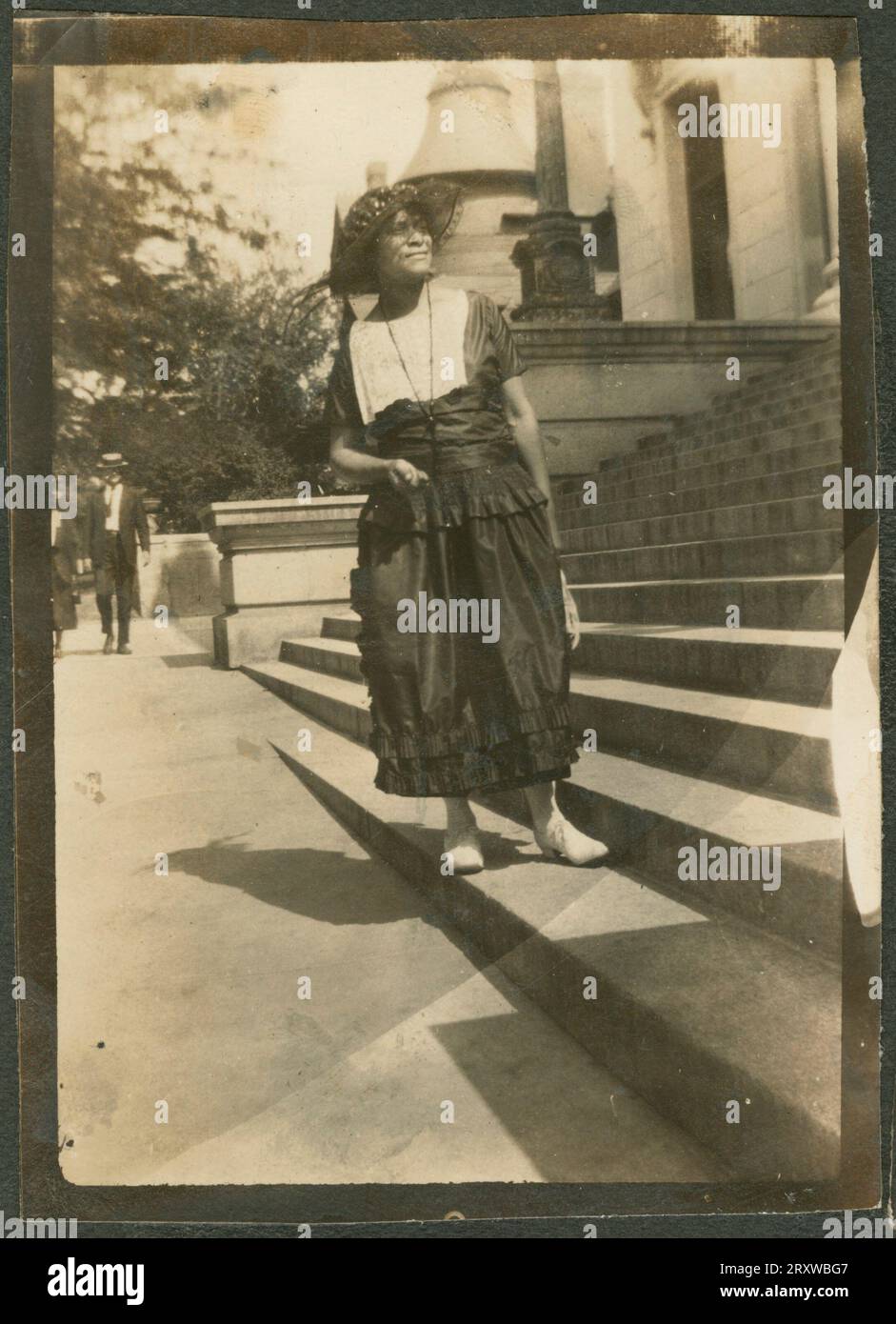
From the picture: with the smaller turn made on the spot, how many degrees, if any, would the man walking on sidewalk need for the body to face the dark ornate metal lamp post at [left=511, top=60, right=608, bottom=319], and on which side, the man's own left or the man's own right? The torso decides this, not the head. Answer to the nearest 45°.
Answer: approximately 90° to the man's own left

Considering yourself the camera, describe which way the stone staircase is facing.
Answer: facing the viewer and to the left of the viewer

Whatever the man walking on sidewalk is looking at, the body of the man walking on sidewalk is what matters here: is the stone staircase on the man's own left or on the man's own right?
on the man's own left

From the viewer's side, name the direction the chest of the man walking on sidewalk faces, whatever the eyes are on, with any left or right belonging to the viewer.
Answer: facing the viewer
